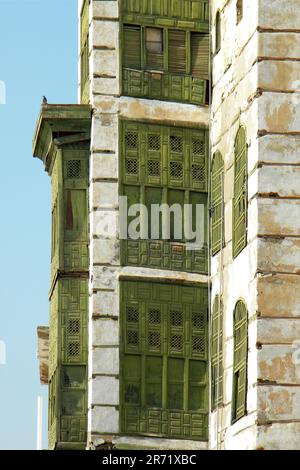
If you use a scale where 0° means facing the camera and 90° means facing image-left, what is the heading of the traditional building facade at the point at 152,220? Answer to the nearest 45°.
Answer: approximately 0°
